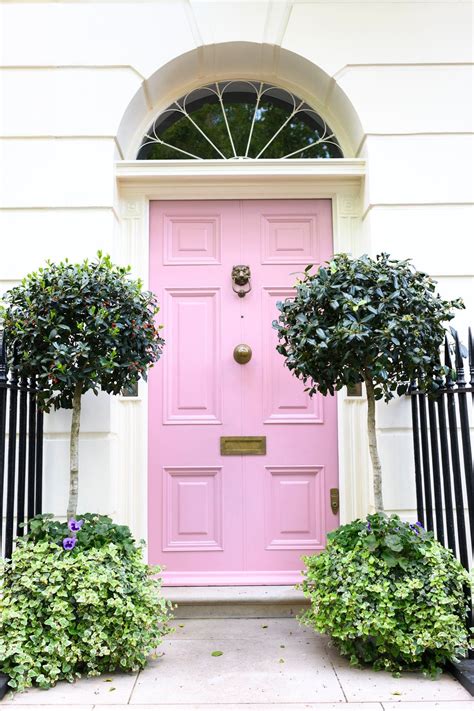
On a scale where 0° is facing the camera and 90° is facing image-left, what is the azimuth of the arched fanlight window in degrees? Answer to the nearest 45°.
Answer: approximately 0°

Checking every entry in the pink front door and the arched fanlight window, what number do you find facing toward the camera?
2

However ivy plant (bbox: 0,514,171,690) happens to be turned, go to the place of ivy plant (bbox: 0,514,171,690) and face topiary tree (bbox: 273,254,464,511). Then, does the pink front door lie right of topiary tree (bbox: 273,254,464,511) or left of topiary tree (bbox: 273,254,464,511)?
left
